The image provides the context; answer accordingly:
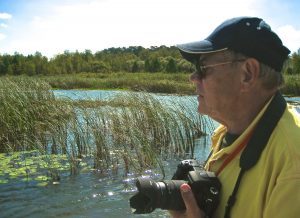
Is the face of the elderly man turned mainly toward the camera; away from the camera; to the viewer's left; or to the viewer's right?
to the viewer's left

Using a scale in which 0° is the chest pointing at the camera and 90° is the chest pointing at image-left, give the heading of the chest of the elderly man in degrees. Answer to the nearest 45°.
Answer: approximately 90°
